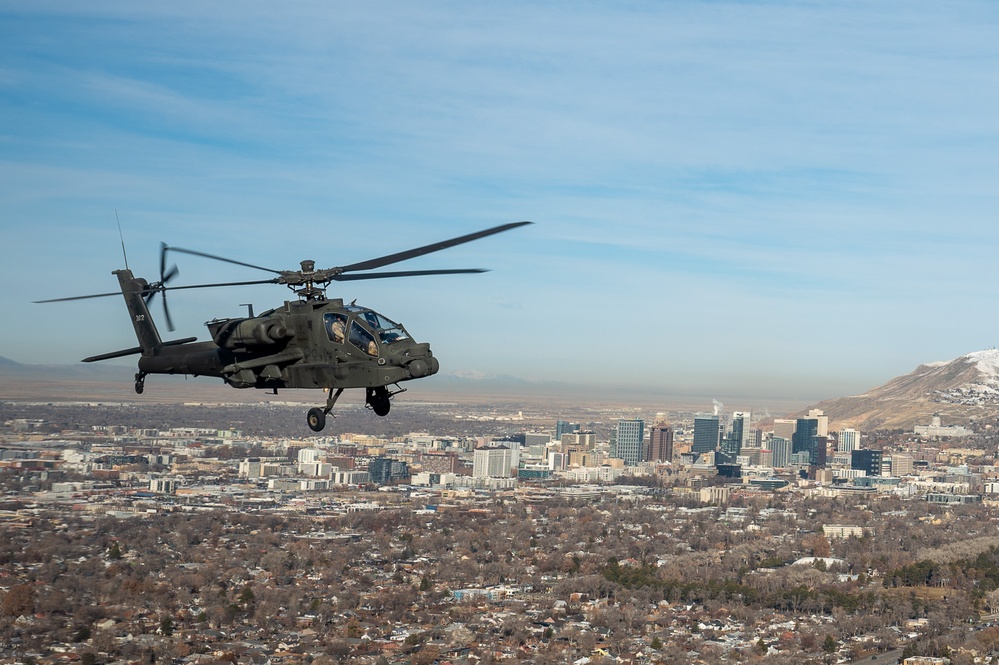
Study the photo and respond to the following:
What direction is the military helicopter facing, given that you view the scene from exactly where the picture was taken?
facing the viewer and to the right of the viewer
